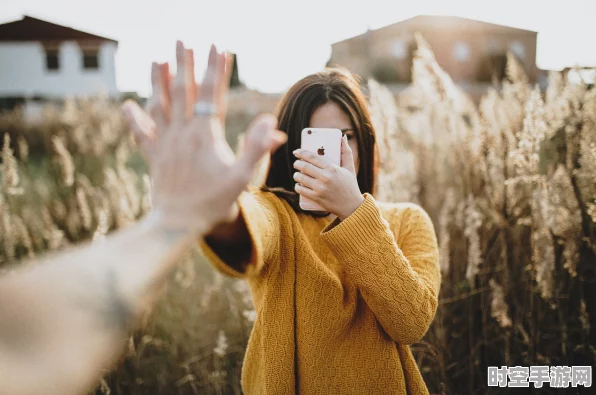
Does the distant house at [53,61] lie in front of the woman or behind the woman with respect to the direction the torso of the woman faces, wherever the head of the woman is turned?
behind

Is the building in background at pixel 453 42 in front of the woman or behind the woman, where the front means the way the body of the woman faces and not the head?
behind

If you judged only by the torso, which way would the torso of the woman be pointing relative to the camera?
toward the camera
